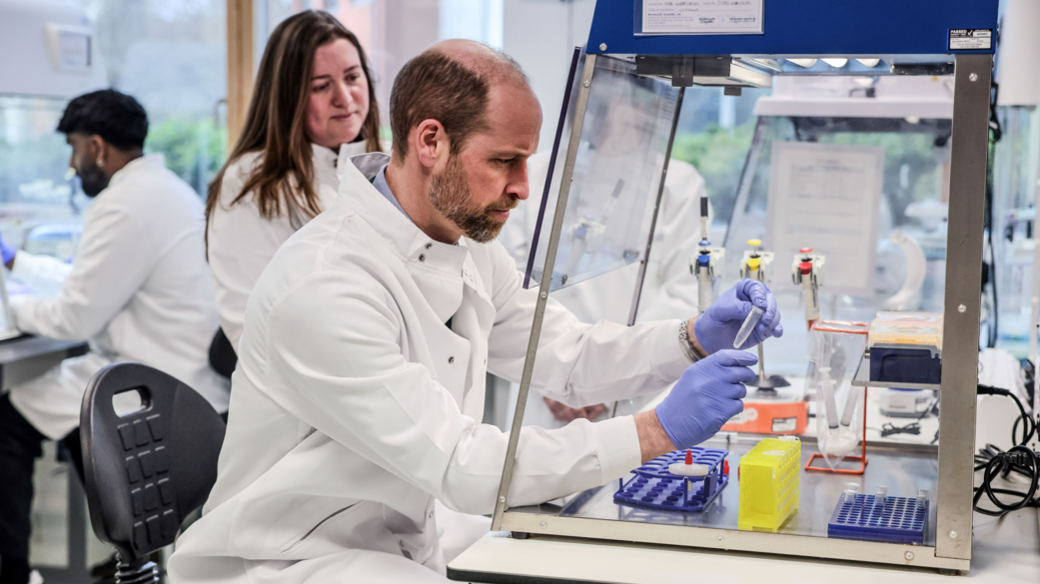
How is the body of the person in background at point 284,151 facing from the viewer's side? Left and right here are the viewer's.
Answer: facing the viewer and to the right of the viewer

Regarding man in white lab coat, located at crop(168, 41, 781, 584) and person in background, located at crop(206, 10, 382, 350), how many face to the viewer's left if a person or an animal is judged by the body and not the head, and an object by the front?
0

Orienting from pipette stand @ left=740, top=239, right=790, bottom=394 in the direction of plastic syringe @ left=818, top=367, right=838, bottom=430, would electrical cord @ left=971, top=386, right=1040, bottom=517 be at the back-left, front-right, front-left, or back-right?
front-left

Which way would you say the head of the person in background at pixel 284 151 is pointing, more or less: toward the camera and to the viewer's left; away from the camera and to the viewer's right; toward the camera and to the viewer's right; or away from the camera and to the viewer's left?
toward the camera and to the viewer's right

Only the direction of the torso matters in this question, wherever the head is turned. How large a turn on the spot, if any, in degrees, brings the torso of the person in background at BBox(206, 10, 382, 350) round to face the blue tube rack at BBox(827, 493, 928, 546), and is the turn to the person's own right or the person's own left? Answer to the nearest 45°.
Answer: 0° — they already face it

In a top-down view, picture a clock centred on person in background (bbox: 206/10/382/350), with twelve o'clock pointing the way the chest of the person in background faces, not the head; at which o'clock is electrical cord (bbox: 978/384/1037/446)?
The electrical cord is roughly at 12 o'clock from the person in background.

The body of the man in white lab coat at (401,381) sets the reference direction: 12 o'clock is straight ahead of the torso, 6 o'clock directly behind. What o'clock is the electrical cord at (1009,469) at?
The electrical cord is roughly at 12 o'clock from the man in white lab coat.

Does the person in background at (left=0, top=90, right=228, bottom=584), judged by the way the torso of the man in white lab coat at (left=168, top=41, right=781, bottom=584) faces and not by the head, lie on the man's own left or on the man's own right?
on the man's own left

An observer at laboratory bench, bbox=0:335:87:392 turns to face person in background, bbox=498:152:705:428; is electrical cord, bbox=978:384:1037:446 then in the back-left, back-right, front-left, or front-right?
front-right

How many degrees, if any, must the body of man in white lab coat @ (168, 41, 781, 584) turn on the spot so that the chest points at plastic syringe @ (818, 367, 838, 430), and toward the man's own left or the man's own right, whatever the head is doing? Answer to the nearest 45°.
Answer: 0° — they already face it

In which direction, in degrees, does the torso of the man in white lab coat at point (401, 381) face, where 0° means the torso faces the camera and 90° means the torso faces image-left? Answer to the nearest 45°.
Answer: approximately 270°

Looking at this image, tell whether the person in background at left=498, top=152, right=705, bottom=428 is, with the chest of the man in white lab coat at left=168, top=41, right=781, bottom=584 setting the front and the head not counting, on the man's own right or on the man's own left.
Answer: on the man's own left
